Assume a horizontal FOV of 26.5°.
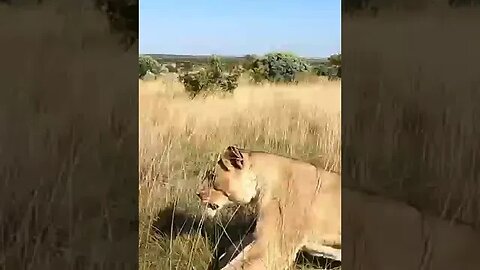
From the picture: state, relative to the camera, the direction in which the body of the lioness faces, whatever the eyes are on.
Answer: to the viewer's left
